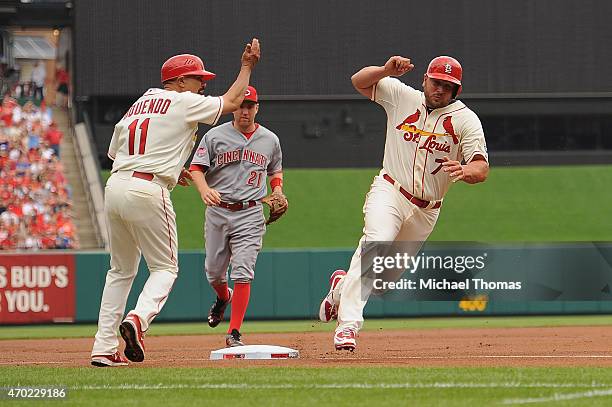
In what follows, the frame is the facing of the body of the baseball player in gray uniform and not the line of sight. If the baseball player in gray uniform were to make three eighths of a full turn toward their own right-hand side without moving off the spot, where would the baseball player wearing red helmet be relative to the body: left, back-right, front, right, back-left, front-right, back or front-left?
back

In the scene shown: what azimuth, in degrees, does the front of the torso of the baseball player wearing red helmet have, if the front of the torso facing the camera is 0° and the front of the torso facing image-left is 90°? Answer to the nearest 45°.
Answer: approximately 0°

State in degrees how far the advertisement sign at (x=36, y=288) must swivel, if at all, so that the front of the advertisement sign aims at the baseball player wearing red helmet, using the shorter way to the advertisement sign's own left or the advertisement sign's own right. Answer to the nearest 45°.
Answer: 0° — it already faces them

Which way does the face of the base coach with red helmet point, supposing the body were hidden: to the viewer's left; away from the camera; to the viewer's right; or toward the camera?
to the viewer's right

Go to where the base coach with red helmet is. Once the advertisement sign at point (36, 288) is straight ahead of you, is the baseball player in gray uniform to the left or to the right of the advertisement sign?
right

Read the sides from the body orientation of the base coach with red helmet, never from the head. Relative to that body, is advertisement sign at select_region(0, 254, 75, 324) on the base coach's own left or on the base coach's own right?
on the base coach's own left

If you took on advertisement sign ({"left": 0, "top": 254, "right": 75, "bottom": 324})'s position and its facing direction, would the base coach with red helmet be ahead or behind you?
ahead

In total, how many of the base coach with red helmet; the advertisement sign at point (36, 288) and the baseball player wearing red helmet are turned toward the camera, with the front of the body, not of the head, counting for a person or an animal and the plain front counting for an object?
2

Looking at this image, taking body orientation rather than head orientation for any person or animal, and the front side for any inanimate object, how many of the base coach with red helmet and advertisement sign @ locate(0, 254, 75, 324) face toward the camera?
1

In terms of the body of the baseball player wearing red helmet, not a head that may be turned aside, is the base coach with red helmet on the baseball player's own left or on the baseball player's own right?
on the baseball player's own right

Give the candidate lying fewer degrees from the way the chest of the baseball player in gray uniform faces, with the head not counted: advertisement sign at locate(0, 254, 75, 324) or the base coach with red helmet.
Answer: the base coach with red helmet
